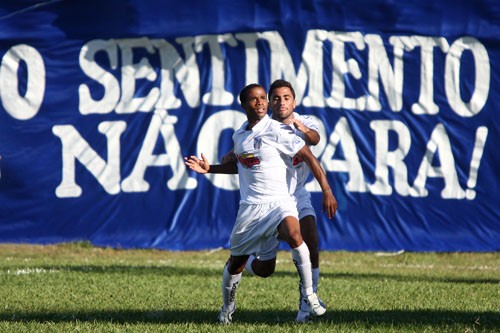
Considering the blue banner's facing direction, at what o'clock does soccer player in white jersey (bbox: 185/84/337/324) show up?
The soccer player in white jersey is roughly at 12 o'clock from the blue banner.

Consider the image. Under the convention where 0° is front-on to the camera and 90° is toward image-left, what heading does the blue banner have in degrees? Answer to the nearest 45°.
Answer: approximately 0°
